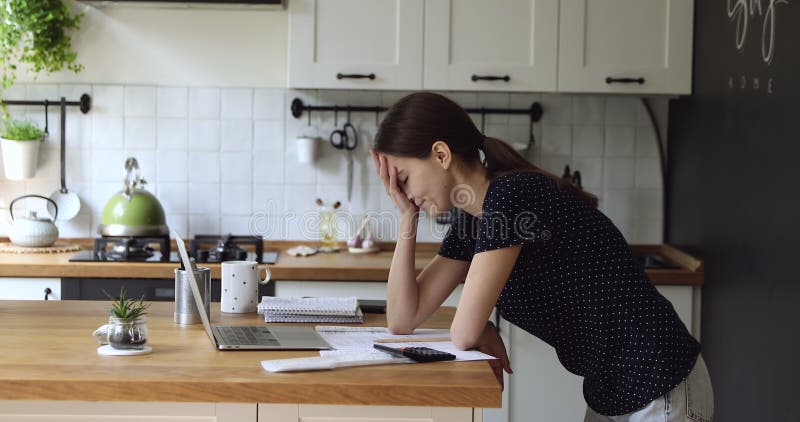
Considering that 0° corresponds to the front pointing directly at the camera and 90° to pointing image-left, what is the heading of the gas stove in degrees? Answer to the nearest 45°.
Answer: approximately 0°

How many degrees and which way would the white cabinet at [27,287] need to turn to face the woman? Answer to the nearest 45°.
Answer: approximately 45° to its left

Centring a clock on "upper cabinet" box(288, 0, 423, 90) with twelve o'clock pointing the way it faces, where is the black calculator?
The black calculator is roughly at 12 o'clock from the upper cabinet.

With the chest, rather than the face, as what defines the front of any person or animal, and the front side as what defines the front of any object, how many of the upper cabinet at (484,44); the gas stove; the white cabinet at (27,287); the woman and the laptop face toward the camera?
3

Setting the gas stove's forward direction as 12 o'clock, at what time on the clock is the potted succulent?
The potted succulent is roughly at 12 o'clock from the gas stove.

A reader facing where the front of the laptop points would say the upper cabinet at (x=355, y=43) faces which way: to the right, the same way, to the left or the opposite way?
to the right

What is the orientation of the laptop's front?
to the viewer's right

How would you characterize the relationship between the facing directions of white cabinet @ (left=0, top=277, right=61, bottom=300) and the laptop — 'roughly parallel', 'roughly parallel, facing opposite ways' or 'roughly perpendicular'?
roughly perpendicular

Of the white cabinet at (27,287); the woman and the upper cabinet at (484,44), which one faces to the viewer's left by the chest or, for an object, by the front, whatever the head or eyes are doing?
the woman

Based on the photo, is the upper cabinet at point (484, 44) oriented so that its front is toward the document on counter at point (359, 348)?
yes

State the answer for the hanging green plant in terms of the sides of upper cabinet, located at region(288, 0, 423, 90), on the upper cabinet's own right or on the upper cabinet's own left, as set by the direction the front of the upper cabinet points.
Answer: on the upper cabinet's own right

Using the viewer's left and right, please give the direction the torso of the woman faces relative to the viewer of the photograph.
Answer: facing to the left of the viewer

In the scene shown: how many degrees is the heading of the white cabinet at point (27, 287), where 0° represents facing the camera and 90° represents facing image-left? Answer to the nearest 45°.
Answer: approximately 0°

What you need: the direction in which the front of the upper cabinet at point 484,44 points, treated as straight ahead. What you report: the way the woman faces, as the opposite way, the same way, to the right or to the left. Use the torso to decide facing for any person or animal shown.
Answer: to the right
